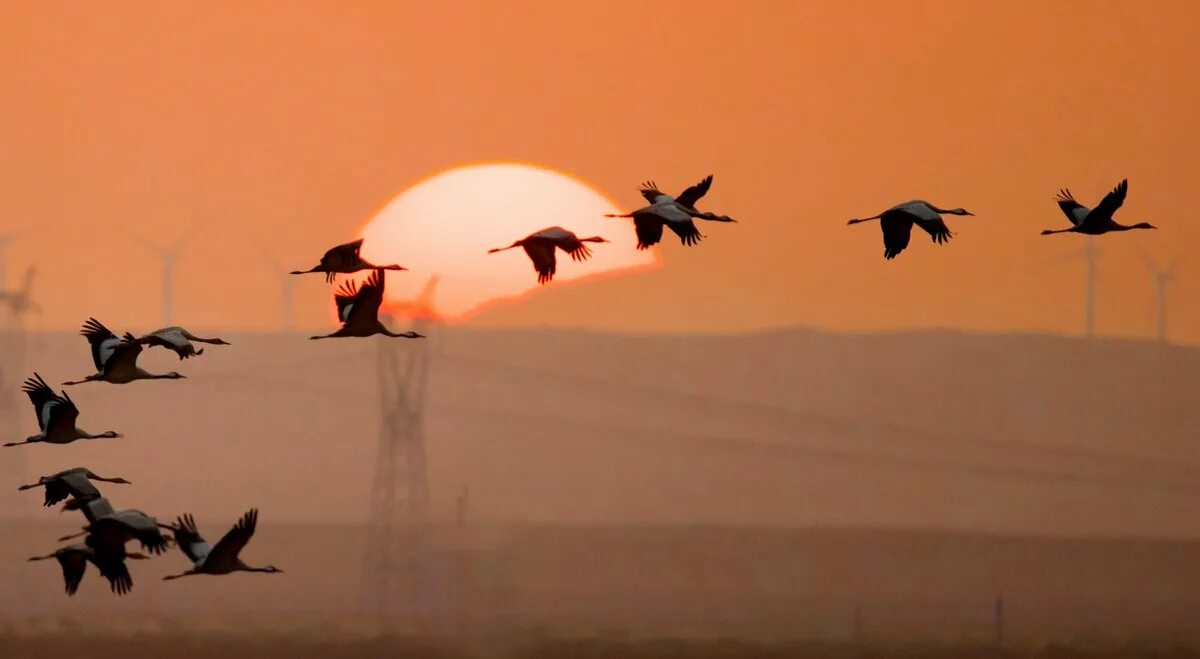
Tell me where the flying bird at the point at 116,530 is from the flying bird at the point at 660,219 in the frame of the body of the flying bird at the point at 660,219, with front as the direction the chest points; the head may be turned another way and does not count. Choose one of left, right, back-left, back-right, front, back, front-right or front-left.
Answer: back

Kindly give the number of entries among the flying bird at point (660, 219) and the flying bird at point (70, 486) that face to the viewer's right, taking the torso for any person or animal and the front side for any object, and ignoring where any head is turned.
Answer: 2

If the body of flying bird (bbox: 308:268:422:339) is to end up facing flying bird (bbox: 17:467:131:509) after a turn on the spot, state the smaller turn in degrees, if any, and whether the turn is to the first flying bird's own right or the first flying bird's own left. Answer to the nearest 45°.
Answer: approximately 180°

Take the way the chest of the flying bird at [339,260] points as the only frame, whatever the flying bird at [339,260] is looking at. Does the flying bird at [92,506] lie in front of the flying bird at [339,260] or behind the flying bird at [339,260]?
behind

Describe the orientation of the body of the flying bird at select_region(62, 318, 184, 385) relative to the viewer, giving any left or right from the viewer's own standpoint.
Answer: facing to the right of the viewer

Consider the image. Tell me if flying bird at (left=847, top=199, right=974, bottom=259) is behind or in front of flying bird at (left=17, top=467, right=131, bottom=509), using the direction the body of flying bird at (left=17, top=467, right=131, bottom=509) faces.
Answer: in front

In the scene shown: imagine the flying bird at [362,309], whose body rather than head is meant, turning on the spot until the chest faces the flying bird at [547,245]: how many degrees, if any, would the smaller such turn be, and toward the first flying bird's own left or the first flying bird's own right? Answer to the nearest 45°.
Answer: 0° — it already faces it

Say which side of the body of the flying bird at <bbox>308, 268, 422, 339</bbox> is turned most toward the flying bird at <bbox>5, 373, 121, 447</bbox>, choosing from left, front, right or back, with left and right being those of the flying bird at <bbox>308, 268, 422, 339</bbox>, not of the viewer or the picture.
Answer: back

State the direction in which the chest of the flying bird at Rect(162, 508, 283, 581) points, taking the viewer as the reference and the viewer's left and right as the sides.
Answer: facing to the right of the viewer

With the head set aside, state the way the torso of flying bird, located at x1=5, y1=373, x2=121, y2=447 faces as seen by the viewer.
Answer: to the viewer's right

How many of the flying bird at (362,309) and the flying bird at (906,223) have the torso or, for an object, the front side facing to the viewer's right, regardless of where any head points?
2

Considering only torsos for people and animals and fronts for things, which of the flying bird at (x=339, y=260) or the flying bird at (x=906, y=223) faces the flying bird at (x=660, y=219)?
the flying bird at (x=339, y=260)

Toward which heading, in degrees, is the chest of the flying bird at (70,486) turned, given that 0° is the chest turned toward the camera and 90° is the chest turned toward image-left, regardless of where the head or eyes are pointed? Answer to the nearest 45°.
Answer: approximately 270°
